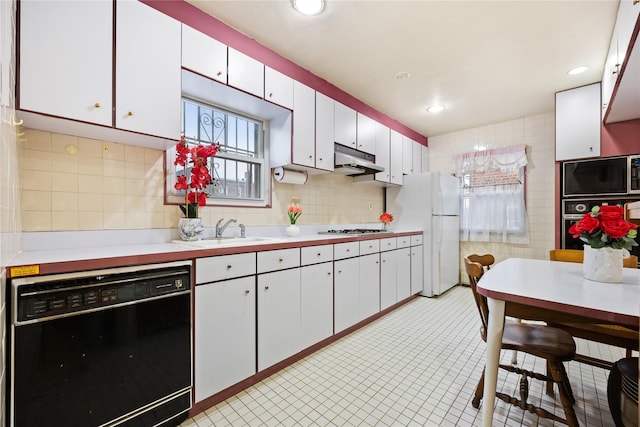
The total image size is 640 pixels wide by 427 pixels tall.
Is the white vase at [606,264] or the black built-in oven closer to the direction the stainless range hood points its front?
the white vase

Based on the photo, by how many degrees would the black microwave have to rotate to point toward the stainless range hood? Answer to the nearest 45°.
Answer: approximately 45° to its right

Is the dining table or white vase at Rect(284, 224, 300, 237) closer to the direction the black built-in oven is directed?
the dining table

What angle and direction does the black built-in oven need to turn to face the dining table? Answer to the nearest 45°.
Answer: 0° — it already faces it

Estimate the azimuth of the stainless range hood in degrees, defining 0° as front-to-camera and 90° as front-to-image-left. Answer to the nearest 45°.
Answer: approximately 315°
